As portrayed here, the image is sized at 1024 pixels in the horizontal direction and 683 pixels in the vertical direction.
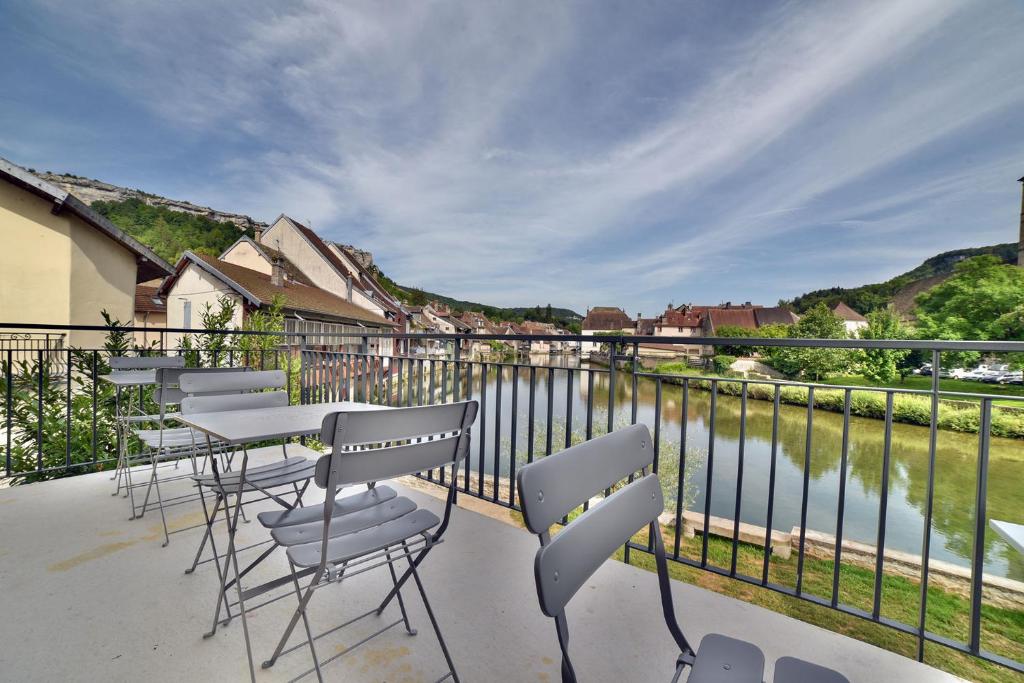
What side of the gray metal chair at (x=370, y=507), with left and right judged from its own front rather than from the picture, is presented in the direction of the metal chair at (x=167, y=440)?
front

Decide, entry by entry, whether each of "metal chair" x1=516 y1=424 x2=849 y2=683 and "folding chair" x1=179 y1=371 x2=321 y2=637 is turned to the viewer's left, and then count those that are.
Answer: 0

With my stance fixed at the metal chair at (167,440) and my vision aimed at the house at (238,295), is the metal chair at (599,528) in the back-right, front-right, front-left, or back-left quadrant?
back-right

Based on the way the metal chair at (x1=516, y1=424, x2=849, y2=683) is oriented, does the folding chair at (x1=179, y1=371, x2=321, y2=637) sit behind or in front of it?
behind

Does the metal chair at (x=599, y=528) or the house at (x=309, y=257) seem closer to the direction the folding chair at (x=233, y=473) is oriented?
the metal chair

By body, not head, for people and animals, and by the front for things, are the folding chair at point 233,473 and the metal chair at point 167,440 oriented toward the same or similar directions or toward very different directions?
very different directions

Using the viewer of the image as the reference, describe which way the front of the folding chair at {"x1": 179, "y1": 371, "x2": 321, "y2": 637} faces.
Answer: facing the viewer and to the right of the viewer

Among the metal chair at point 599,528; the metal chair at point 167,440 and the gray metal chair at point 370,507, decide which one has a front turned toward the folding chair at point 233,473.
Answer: the gray metal chair
